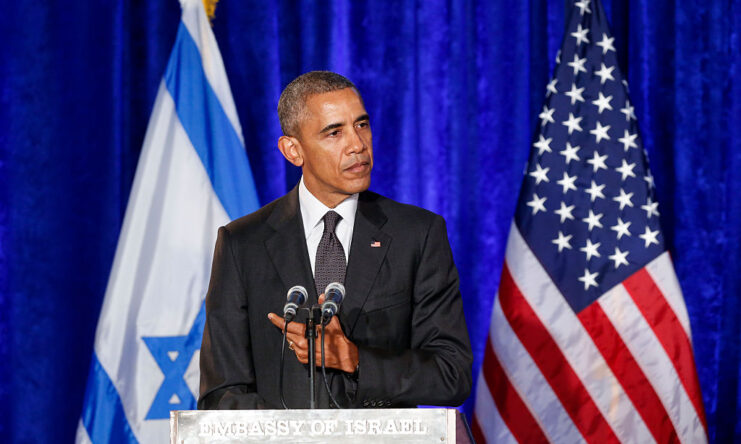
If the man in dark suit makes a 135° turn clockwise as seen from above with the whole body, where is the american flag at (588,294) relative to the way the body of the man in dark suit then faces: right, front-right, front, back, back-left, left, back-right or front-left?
right

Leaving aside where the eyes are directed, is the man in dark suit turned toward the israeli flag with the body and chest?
no

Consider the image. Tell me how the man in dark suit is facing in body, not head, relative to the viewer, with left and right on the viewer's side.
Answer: facing the viewer

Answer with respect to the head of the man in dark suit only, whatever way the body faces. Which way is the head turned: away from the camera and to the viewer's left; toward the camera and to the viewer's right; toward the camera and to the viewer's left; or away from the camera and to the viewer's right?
toward the camera and to the viewer's right
